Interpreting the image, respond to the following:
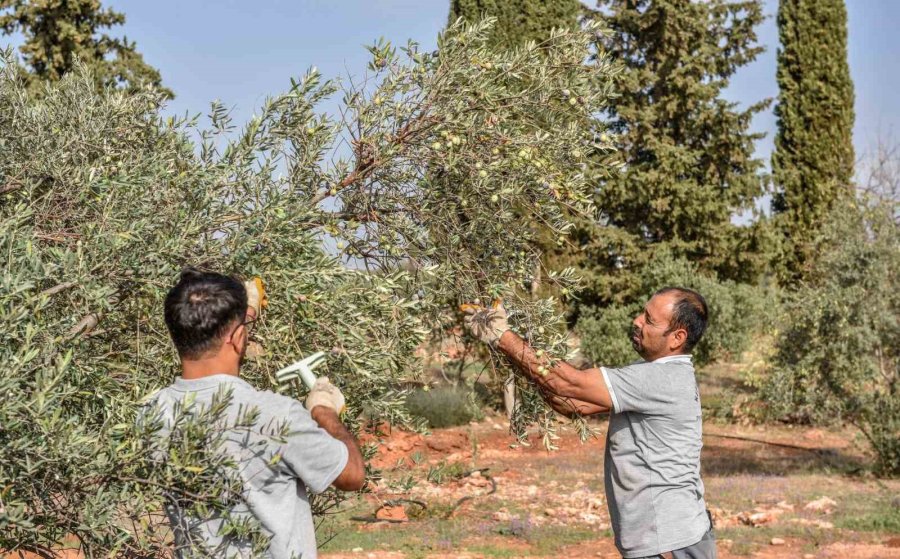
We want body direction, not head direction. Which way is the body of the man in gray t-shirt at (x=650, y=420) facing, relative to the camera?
to the viewer's left

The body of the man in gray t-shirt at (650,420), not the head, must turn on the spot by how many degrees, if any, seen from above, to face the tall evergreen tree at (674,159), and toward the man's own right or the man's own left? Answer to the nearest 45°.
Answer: approximately 90° to the man's own right

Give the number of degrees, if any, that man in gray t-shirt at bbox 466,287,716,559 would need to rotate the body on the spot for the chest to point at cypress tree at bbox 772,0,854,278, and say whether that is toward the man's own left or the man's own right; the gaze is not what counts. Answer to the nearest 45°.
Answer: approximately 90° to the man's own right

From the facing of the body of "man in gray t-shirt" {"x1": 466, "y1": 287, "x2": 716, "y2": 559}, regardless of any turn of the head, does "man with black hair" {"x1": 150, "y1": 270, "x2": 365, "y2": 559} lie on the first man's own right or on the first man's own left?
on the first man's own left

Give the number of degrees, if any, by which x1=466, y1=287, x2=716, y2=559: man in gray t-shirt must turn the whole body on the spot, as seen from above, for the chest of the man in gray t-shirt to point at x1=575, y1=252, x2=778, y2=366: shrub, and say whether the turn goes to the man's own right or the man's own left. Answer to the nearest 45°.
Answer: approximately 90° to the man's own right

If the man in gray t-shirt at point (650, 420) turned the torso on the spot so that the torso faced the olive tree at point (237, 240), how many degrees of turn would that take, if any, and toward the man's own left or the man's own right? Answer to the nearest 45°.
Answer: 0° — they already face it

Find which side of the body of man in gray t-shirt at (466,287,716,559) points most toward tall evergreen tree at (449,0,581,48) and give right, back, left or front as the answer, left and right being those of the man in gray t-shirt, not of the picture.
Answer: right

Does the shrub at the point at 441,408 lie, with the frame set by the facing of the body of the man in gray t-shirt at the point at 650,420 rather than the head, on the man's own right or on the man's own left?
on the man's own right

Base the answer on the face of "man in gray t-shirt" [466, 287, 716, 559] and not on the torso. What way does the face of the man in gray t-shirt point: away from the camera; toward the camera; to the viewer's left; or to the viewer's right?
to the viewer's left

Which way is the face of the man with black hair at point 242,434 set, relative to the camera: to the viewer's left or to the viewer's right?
to the viewer's right
